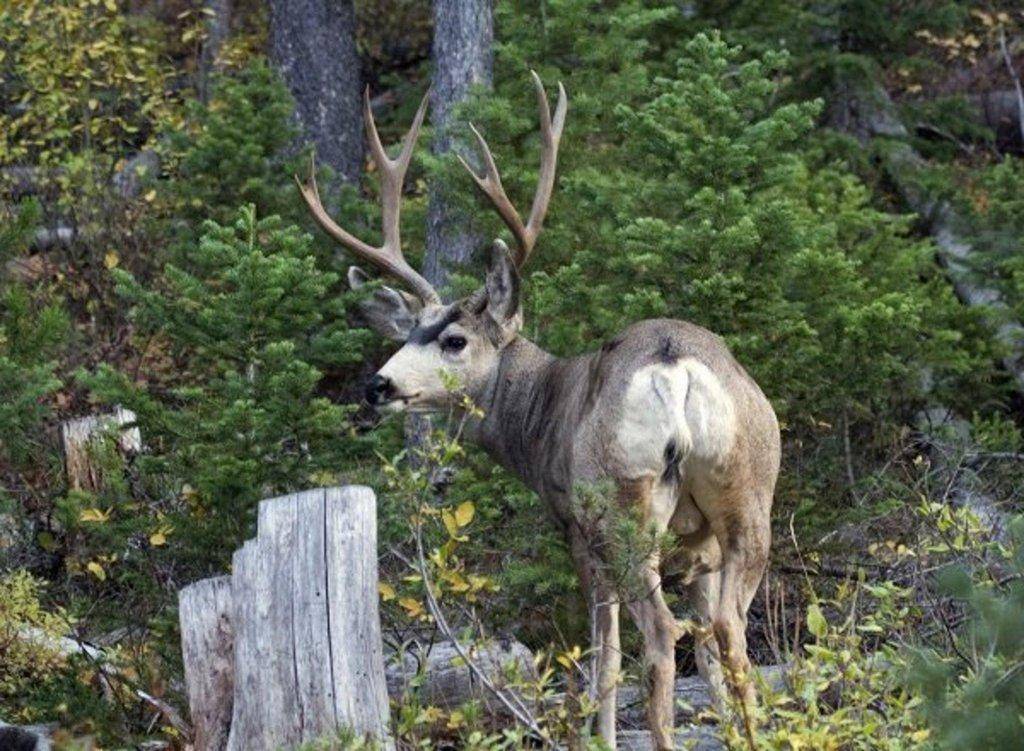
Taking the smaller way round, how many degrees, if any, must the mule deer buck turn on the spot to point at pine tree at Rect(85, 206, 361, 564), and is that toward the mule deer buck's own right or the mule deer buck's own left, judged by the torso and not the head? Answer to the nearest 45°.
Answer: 0° — it already faces it

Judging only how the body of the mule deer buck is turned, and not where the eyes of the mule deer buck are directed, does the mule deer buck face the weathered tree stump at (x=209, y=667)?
no

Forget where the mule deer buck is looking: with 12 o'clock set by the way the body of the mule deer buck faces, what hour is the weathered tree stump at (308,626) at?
The weathered tree stump is roughly at 9 o'clock from the mule deer buck.

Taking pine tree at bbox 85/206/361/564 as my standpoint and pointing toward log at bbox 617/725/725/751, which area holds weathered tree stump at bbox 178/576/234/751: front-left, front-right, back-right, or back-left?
front-right

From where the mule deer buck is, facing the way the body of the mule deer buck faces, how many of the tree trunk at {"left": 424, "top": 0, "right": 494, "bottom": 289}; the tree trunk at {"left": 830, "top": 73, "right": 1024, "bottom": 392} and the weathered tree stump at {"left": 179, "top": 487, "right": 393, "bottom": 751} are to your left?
1

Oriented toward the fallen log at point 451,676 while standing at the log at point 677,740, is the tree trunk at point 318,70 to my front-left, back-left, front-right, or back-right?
front-right

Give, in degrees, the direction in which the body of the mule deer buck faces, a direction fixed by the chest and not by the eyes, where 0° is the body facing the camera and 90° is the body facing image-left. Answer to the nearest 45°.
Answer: approximately 135°

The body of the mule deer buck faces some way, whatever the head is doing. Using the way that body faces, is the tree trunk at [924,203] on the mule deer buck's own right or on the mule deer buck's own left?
on the mule deer buck's own right

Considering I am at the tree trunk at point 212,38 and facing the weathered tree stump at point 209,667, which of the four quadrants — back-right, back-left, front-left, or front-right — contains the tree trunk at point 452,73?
front-left

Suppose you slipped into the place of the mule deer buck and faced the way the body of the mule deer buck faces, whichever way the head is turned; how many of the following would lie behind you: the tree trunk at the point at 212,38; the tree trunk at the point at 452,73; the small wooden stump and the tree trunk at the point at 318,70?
0

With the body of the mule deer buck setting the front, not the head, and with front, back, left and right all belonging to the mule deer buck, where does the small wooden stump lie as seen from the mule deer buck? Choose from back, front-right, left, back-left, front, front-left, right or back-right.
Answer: front

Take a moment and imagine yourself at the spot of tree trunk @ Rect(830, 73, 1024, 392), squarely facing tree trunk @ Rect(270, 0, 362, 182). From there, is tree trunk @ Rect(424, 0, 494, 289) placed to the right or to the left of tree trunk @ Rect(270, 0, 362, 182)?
left

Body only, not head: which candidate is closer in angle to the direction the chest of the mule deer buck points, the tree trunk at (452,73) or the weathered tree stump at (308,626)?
the tree trunk

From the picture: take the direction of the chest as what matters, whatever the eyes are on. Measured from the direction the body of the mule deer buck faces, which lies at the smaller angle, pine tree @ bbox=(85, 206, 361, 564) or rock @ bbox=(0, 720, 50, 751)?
the pine tree
